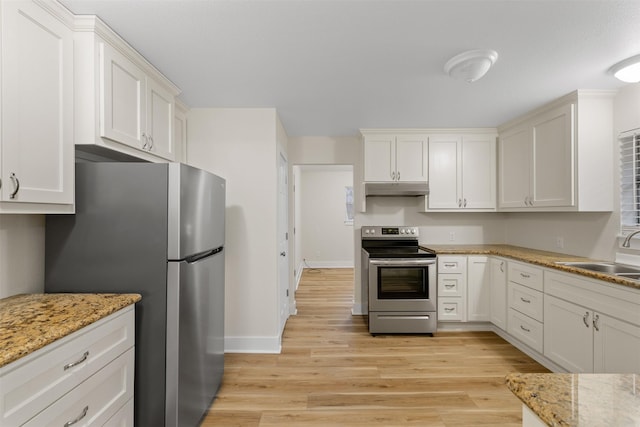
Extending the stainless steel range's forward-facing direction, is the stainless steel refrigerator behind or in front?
in front

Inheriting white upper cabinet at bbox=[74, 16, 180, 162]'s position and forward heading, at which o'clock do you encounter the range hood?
The range hood is roughly at 10 o'clock from the white upper cabinet.

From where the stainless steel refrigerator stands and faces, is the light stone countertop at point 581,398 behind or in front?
in front

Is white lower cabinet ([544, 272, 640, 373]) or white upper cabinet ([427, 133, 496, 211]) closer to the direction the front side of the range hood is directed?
the white lower cabinet

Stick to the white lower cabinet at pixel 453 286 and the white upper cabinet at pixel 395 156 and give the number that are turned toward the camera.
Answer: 2

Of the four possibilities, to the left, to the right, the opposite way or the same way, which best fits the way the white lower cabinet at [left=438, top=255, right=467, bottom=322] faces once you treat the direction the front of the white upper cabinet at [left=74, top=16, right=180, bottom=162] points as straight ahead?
to the right

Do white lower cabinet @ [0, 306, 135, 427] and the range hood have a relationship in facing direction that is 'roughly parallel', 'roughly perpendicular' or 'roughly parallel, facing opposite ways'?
roughly perpendicular

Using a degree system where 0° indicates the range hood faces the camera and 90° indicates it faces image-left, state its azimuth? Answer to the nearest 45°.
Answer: approximately 0°

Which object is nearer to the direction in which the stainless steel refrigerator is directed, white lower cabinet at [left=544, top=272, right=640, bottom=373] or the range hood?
the white lower cabinet

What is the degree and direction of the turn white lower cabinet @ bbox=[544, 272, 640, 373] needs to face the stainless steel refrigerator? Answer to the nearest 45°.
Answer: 0° — it already faces it
